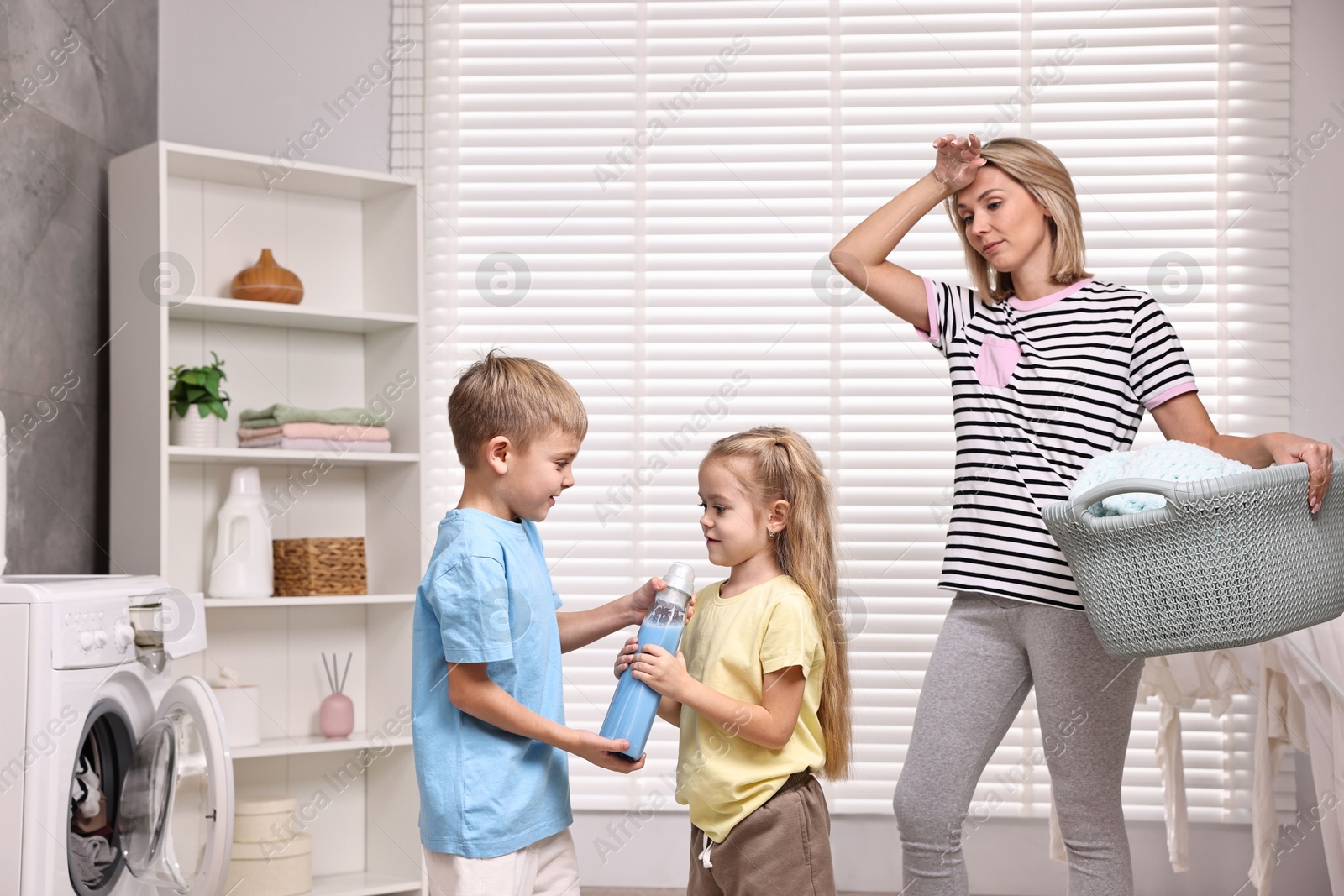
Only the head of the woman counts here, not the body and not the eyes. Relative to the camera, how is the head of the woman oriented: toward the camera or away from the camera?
toward the camera

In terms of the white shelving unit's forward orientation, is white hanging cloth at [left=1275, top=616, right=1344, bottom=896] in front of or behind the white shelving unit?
in front

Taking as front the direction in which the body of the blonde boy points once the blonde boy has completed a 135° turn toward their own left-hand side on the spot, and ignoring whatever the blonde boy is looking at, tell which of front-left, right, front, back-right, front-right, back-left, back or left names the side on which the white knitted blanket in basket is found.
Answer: back-right

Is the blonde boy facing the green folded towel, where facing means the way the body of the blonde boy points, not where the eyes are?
no

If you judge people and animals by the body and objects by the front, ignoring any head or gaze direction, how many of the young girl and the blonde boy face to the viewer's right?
1

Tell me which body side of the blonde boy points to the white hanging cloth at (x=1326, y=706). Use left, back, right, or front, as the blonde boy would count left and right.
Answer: front

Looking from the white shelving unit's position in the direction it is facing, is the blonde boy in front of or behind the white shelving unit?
in front

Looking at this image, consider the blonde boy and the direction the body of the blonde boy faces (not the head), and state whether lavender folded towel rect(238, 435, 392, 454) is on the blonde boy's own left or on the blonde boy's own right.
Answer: on the blonde boy's own left

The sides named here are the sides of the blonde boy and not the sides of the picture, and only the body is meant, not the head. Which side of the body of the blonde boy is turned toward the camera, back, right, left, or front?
right

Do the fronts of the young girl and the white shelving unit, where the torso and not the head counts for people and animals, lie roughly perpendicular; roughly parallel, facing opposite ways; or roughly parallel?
roughly perpendicular

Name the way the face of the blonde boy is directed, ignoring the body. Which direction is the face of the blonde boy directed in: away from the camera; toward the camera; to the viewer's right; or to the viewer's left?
to the viewer's right

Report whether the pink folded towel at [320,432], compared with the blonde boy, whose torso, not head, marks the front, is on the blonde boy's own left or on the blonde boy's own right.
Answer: on the blonde boy's own left
